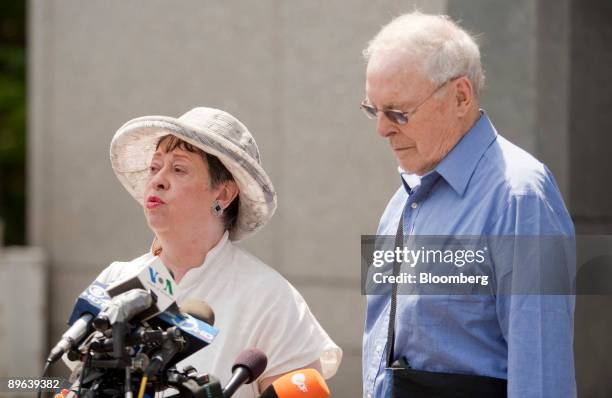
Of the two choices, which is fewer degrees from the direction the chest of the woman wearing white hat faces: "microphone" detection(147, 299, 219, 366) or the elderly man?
the microphone

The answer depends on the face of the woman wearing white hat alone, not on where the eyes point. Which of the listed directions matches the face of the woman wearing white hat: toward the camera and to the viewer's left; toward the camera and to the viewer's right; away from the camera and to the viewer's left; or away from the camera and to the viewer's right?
toward the camera and to the viewer's left

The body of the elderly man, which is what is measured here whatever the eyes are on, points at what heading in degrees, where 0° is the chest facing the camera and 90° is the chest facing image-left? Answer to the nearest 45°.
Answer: approximately 45°

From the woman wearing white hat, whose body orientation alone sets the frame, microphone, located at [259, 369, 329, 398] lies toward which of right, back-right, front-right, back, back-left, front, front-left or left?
front-left

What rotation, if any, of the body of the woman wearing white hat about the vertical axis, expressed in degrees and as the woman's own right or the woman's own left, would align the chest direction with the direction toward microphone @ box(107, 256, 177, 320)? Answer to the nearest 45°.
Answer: approximately 45° to the woman's own left

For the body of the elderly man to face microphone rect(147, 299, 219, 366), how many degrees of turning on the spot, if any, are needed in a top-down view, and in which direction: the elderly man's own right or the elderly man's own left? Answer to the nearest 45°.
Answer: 0° — they already face it

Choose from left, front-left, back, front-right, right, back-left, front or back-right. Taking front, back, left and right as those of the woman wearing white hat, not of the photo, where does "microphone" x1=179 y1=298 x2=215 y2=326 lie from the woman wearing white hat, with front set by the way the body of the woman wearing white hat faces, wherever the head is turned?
front-left

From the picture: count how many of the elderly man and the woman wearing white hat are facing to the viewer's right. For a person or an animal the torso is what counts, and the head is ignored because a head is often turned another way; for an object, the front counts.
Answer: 0

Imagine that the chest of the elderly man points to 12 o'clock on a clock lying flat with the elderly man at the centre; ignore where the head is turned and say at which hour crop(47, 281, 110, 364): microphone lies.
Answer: The microphone is roughly at 12 o'clock from the elderly man.
